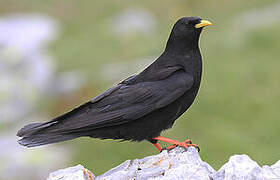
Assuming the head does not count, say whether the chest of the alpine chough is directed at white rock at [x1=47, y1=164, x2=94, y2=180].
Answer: no

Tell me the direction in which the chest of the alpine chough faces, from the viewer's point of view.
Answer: to the viewer's right
